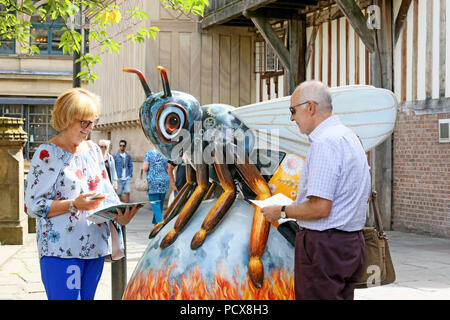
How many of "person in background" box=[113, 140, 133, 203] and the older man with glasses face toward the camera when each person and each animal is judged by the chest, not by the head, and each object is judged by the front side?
1

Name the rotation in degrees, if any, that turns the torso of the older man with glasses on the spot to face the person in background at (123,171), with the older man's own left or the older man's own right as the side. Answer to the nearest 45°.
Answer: approximately 45° to the older man's own right

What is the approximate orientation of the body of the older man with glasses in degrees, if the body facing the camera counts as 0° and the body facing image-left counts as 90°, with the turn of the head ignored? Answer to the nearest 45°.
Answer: approximately 90°

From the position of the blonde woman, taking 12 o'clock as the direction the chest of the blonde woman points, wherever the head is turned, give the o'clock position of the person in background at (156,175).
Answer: The person in background is roughly at 8 o'clock from the blonde woman.

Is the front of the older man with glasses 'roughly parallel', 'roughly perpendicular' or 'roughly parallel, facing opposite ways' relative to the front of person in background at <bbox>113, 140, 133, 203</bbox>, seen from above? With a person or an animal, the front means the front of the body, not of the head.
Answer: roughly perpendicular
